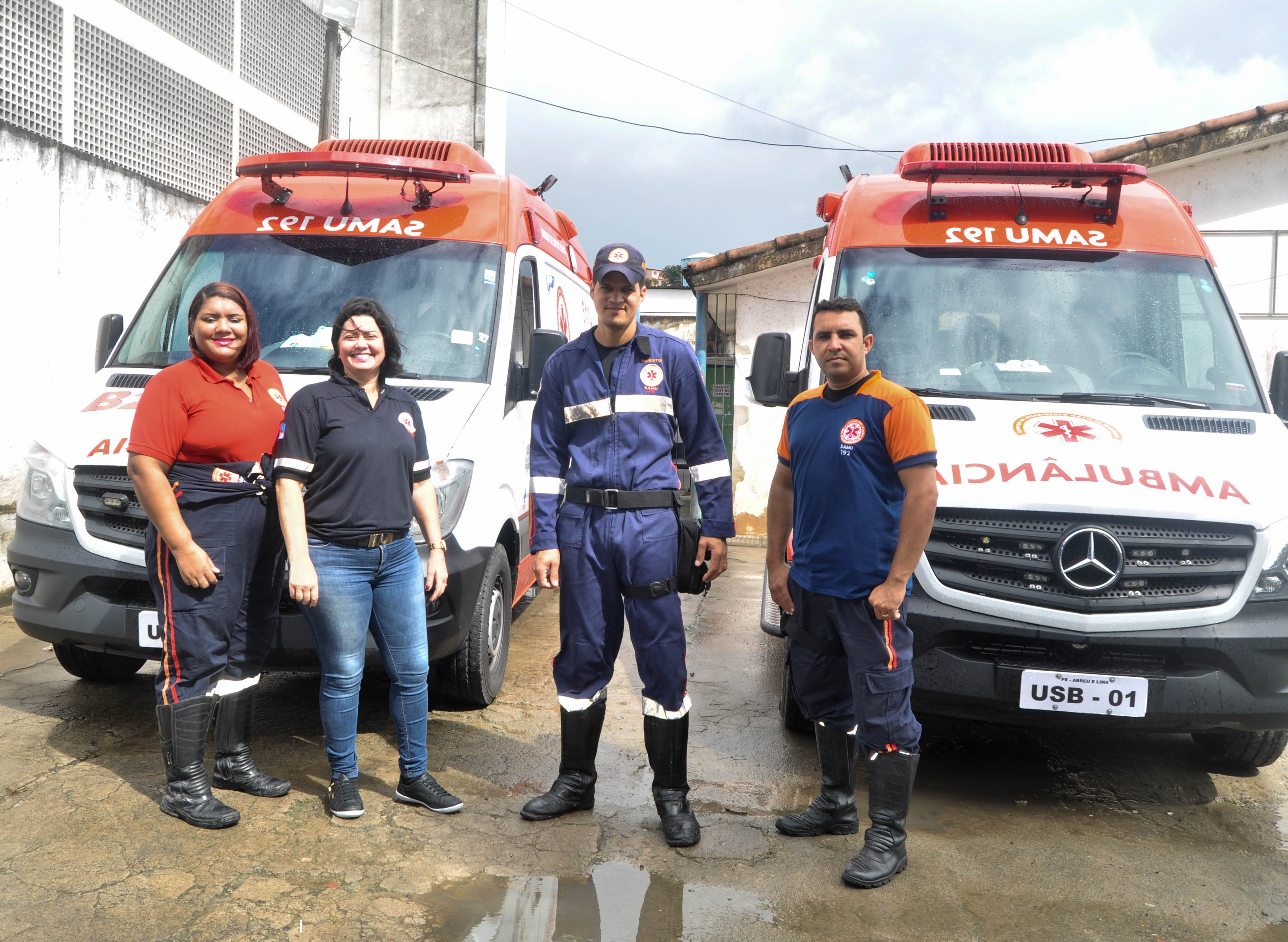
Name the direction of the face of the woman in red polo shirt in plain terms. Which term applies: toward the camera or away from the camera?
toward the camera

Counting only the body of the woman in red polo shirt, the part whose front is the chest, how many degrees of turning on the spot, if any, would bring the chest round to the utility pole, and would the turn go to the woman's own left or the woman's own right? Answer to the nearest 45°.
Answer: approximately 135° to the woman's own left

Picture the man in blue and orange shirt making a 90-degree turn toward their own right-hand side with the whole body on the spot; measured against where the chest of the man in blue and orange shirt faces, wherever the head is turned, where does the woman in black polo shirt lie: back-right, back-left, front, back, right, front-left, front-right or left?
front-left

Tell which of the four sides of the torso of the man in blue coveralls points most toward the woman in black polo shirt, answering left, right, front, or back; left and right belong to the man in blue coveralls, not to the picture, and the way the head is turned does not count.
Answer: right

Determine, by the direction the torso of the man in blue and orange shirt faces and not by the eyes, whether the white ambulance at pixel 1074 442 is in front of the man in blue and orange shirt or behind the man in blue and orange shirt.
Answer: behind

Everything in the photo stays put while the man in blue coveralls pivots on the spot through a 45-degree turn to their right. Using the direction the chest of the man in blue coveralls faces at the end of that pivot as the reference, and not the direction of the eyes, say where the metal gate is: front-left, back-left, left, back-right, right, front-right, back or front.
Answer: back-right

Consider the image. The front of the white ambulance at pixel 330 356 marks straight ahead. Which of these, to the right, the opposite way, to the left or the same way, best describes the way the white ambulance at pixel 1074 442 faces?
the same way

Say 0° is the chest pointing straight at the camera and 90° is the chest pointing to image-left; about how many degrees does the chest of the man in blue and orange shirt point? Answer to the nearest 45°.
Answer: approximately 45°

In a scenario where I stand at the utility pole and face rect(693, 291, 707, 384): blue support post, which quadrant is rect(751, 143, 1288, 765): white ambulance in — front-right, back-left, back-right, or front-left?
front-right

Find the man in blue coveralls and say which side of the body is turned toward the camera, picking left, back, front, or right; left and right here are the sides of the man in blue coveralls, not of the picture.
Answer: front

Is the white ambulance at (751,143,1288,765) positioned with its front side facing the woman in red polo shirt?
no

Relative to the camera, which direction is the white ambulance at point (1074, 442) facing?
toward the camera

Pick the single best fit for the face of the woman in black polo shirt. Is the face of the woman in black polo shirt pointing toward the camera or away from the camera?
toward the camera

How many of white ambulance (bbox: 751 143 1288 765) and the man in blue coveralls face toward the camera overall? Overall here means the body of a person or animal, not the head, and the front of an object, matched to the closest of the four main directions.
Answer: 2

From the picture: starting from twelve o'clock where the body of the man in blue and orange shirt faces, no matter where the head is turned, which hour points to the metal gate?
The metal gate is roughly at 4 o'clock from the man in blue and orange shirt.

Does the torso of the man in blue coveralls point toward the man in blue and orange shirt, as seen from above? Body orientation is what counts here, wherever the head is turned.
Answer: no

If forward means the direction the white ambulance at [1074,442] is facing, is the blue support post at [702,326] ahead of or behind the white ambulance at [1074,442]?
behind

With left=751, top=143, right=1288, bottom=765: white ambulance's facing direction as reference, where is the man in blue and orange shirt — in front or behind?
in front

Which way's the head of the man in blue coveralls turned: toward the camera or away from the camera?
toward the camera
